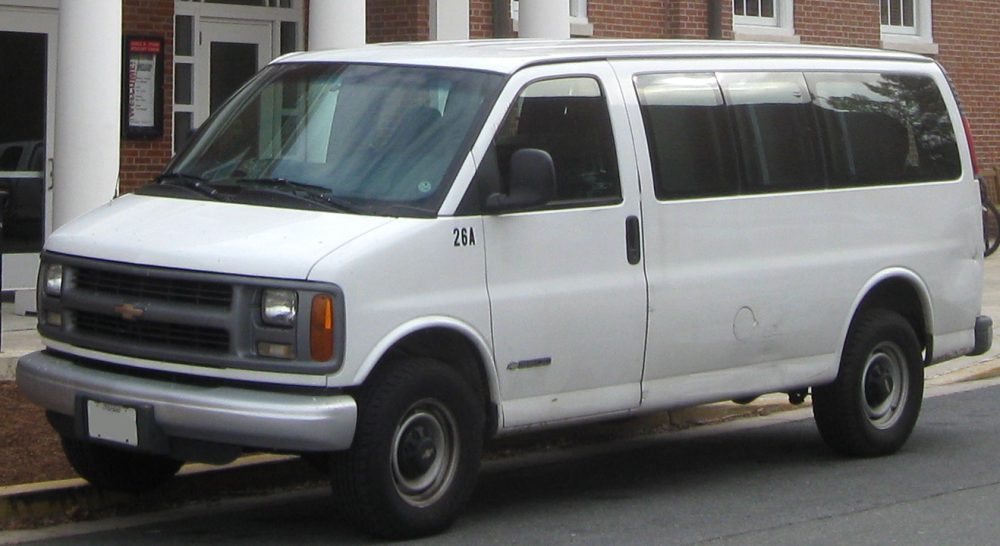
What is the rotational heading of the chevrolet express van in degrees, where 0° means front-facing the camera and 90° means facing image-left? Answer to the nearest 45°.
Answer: approximately 45°

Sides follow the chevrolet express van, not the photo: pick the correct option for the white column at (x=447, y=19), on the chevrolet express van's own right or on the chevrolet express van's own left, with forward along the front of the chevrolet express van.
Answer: on the chevrolet express van's own right

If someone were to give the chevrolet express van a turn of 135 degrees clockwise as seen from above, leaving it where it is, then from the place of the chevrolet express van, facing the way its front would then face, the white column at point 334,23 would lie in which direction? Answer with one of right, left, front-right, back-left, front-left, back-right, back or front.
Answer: front
